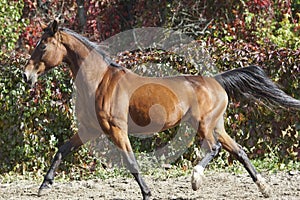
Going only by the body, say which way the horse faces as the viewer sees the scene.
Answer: to the viewer's left
